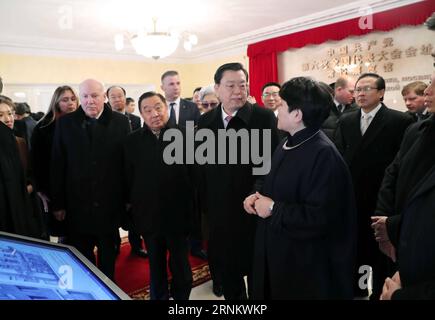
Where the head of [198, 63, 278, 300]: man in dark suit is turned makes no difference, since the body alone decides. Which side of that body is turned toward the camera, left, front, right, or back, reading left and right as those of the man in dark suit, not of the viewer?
front

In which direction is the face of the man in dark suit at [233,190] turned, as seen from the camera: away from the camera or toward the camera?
toward the camera

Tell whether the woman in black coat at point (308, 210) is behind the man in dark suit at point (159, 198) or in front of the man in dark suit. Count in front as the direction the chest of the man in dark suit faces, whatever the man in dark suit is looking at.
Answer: in front

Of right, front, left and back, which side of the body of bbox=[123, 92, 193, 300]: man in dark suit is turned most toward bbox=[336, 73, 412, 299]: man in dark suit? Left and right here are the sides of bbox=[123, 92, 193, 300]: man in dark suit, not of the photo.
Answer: left

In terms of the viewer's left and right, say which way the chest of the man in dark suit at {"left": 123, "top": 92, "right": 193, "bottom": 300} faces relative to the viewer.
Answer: facing the viewer

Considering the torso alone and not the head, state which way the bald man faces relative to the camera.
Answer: toward the camera

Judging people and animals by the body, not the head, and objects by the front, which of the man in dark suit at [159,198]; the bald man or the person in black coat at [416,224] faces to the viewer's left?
the person in black coat at [416,224]

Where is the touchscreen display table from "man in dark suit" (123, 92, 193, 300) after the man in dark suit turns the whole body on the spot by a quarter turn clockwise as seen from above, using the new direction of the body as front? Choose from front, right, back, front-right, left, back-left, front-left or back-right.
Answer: left

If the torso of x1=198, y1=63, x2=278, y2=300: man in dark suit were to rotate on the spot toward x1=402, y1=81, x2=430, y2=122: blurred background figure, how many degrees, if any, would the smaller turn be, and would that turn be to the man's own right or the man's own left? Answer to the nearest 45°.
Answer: approximately 135° to the man's own left

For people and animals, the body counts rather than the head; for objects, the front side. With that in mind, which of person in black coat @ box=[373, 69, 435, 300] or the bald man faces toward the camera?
the bald man

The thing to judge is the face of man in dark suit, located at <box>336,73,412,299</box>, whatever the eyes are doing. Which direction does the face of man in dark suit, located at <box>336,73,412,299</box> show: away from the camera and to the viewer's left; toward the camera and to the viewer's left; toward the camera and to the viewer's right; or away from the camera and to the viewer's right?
toward the camera and to the viewer's left

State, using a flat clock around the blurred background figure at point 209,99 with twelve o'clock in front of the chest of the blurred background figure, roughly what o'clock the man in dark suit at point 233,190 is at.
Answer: The man in dark suit is roughly at 12 o'clock from the blurred background figure.

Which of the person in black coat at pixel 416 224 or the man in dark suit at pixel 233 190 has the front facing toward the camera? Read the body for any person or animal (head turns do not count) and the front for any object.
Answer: the man in dark suit at pixel 233 190

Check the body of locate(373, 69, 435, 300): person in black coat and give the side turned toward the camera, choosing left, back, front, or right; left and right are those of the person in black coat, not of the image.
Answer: left
